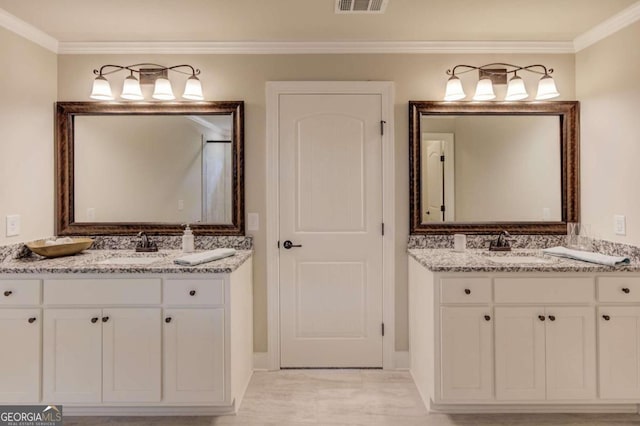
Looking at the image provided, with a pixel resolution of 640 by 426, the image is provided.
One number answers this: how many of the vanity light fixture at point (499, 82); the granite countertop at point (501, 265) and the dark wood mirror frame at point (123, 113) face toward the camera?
3

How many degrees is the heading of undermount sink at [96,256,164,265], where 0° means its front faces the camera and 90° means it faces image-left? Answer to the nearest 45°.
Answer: approximately 0°

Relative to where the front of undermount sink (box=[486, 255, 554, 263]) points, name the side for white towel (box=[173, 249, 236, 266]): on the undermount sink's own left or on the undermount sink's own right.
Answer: on the undermount sink's own right
